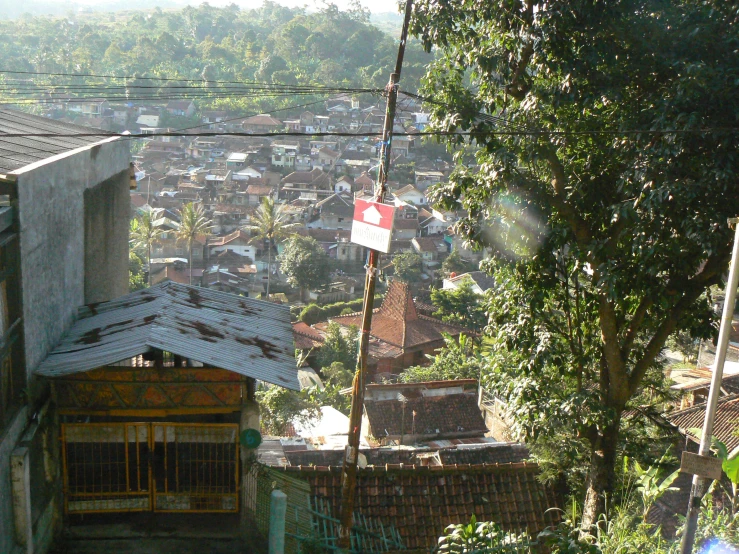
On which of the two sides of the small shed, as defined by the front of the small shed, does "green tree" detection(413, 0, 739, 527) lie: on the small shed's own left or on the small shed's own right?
on the small shed's own left

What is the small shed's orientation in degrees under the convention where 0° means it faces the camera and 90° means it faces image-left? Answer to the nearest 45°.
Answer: approximately 0°

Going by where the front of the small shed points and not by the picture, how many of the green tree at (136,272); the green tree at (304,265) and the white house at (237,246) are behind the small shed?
3

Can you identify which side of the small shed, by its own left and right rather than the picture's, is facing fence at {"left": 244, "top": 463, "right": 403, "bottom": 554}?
left

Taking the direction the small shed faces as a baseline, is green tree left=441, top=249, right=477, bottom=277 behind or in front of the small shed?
behind

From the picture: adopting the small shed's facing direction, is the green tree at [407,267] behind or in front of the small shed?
behind

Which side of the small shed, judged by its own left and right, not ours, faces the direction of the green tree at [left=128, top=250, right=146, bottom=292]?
back

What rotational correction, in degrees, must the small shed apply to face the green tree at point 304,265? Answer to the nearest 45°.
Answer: approximately 180°

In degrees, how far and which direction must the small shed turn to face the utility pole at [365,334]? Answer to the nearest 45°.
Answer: approximately 90° to its left

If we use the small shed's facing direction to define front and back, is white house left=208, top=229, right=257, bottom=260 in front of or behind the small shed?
behind

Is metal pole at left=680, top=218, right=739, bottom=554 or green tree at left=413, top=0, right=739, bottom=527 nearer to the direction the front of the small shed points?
the metal pole

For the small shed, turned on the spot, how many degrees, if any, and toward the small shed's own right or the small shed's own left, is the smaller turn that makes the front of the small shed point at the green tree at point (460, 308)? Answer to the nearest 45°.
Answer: approximately 135° to the small shed's own left
